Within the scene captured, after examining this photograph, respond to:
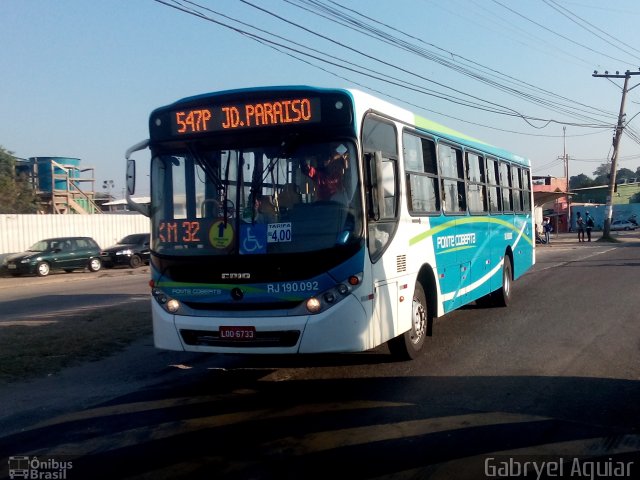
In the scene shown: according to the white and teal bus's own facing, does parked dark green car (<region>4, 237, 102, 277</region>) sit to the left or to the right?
on its right

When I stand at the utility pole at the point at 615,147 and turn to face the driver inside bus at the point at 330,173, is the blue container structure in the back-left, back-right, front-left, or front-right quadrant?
front-right

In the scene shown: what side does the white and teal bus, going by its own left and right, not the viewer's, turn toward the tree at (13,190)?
right

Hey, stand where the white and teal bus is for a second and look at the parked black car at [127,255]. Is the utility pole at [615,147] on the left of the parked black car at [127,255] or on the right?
right

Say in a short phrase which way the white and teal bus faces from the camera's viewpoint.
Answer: facing the viewer and to the left of the viewer

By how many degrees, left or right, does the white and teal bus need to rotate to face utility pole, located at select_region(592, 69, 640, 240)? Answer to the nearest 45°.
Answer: approximately 180°

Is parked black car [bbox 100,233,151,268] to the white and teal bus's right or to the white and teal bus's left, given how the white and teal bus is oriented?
on its right

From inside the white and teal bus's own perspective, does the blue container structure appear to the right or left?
on its right

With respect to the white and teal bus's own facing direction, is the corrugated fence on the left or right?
on its right
